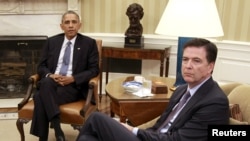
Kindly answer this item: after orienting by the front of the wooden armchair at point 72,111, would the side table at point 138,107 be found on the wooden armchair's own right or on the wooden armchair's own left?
on the wooden armchair's own left

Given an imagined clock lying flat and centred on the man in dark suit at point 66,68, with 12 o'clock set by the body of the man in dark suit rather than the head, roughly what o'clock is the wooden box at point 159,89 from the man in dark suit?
The wooden box is roughly at 9 o'clock from the man in dark suit.

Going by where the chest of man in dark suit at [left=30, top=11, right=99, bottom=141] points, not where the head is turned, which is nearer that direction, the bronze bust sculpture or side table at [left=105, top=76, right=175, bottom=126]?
the side table

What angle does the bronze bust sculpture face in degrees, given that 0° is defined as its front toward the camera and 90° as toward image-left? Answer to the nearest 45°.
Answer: approximately 0°

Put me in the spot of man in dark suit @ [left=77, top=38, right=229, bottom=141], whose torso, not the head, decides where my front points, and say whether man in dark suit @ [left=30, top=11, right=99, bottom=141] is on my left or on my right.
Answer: on my right
